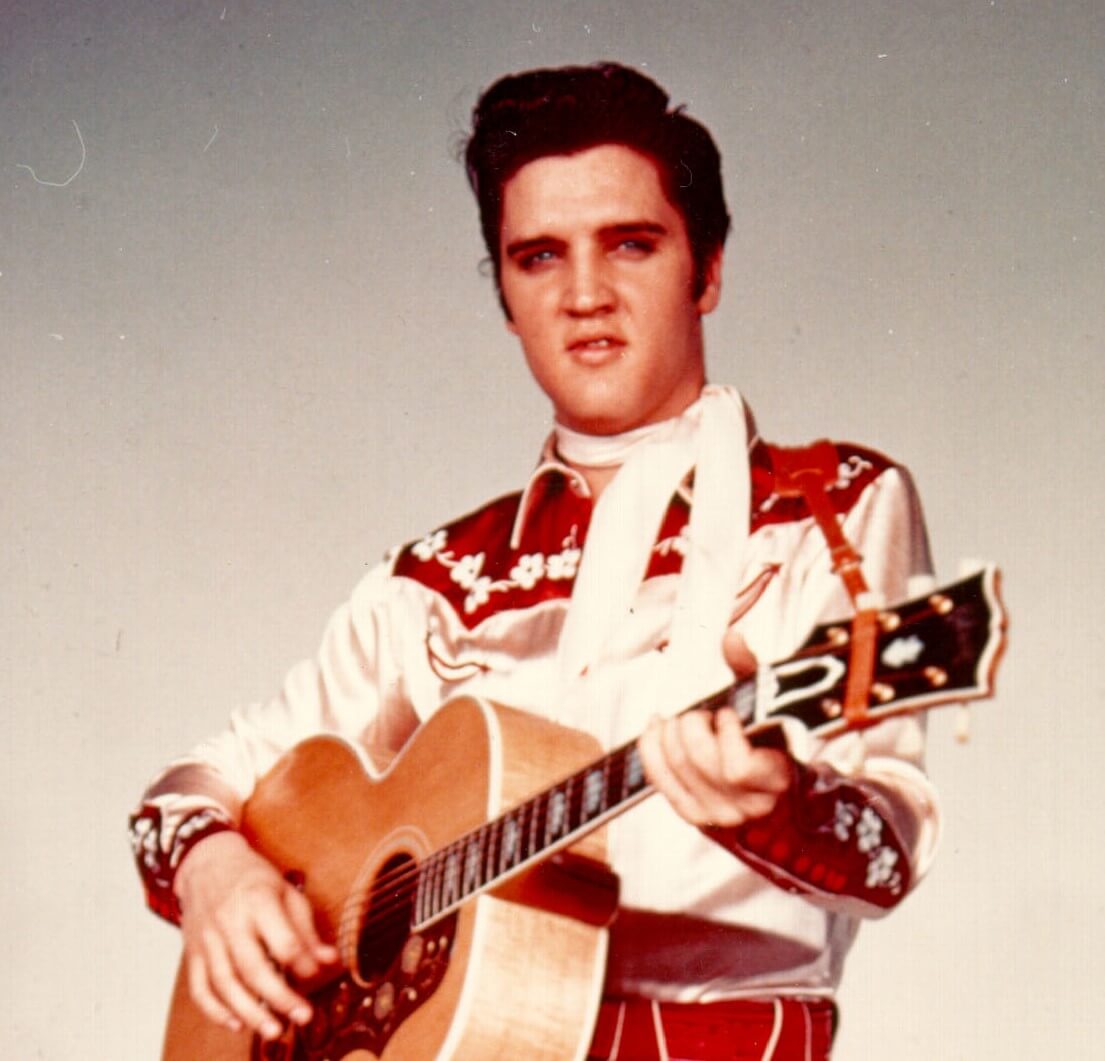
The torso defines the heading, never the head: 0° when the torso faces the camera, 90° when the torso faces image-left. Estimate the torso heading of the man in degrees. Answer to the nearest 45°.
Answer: approximately 45°
